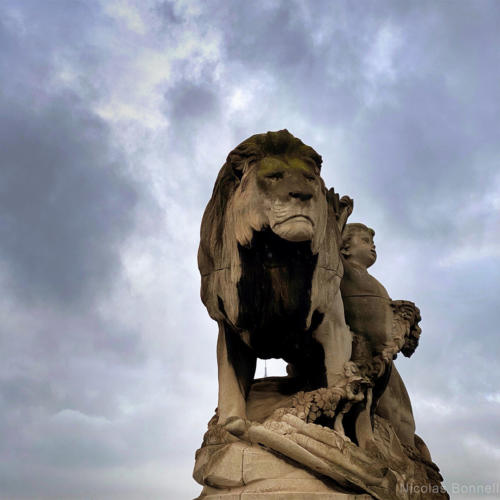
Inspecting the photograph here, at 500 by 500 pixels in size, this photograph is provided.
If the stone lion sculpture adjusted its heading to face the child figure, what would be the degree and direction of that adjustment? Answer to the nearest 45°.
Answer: approximately 135° to its left

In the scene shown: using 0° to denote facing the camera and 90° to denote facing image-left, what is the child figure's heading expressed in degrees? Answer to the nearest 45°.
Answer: approximately 315°

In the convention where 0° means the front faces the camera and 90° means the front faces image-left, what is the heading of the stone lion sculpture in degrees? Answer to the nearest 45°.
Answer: approximately 0°
